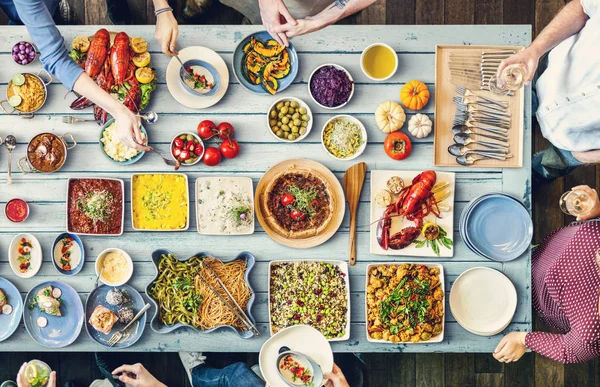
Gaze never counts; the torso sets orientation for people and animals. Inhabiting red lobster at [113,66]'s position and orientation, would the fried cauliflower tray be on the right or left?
on its left

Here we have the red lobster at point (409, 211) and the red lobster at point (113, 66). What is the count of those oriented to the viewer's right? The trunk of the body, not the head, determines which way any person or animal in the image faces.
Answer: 0

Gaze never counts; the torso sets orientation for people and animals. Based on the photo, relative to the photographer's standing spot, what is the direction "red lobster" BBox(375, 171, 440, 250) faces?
facing the viewer and to the left of the viewer

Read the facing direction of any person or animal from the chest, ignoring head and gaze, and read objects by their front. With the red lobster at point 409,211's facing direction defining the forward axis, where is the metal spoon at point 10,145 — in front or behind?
in front

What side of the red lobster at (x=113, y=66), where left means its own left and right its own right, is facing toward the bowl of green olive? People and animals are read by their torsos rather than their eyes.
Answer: left

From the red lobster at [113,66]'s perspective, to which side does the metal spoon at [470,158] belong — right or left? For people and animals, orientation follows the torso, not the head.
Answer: on its left

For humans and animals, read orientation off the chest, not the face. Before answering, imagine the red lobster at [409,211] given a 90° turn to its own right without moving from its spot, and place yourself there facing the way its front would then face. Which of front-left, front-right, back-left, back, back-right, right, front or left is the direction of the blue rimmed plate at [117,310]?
front-left

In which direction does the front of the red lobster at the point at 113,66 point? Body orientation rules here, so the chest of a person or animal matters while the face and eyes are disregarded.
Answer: toward the camera
